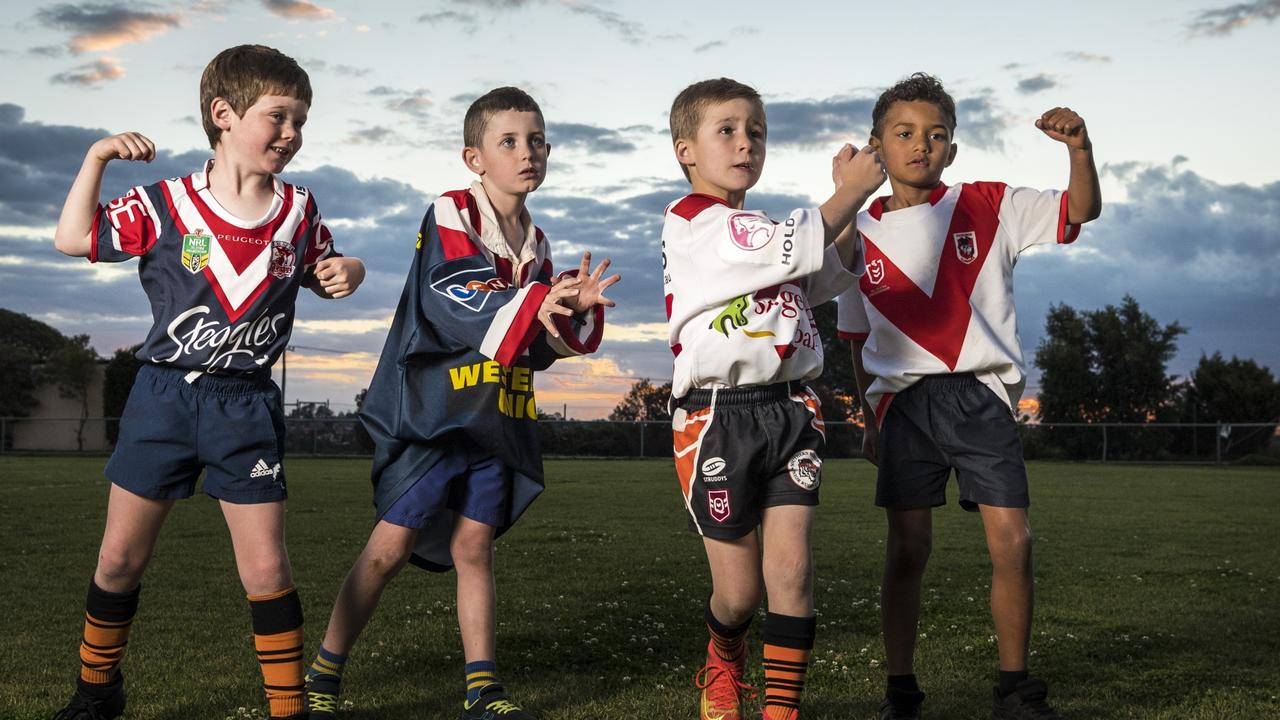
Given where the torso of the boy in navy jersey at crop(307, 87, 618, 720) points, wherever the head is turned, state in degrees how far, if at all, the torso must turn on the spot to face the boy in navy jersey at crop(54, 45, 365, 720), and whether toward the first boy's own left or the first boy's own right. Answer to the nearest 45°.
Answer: approximately 135° to the first boy's own right

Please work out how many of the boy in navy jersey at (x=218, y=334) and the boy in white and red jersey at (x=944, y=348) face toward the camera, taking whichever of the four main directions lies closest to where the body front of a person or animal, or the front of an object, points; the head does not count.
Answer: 2

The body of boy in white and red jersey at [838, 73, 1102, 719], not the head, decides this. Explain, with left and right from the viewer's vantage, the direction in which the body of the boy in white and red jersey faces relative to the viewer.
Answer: facing the viewer

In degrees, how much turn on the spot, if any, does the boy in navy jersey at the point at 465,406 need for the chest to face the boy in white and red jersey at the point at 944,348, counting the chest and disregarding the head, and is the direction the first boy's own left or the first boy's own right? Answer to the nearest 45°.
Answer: approximately 45° to the first boy's own left

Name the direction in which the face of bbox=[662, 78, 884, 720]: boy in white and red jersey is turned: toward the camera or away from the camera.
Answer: toward the camera

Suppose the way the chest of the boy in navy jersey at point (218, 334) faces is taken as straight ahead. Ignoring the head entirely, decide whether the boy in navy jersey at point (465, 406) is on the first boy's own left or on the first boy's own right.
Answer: on the first boy's own left

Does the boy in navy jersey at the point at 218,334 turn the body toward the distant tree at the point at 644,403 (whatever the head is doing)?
no

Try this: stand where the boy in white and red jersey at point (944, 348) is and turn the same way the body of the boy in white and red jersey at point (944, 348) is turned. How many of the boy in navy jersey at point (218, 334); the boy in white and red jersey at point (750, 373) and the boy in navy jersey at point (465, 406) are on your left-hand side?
0

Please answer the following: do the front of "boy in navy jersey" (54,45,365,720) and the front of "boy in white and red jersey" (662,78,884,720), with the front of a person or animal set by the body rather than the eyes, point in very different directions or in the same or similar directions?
same or similar directions

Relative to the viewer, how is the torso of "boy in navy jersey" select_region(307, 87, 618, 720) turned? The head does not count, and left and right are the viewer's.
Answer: facing the viewer and to the right of the viewer

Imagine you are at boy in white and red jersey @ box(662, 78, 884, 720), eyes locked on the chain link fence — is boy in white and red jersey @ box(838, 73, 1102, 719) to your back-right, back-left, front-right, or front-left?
front-right

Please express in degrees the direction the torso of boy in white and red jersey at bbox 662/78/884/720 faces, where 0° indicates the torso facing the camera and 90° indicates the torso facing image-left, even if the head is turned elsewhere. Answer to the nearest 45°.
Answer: approximately 315°

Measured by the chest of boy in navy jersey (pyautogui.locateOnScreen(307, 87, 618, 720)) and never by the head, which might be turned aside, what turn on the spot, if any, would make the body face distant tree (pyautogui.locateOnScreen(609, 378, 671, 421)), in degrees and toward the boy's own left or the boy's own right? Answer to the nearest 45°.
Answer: approximately 135° to the boy's own left

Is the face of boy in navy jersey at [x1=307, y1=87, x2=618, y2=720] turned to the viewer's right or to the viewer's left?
to the viewer's right

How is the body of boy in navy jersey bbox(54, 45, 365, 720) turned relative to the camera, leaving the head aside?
toward the camera

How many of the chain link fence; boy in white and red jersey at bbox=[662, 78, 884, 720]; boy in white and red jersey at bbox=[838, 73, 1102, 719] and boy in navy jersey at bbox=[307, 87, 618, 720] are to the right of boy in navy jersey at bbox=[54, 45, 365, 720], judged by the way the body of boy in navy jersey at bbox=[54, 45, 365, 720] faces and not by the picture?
0

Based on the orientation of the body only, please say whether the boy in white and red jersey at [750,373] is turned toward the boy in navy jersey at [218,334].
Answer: no
